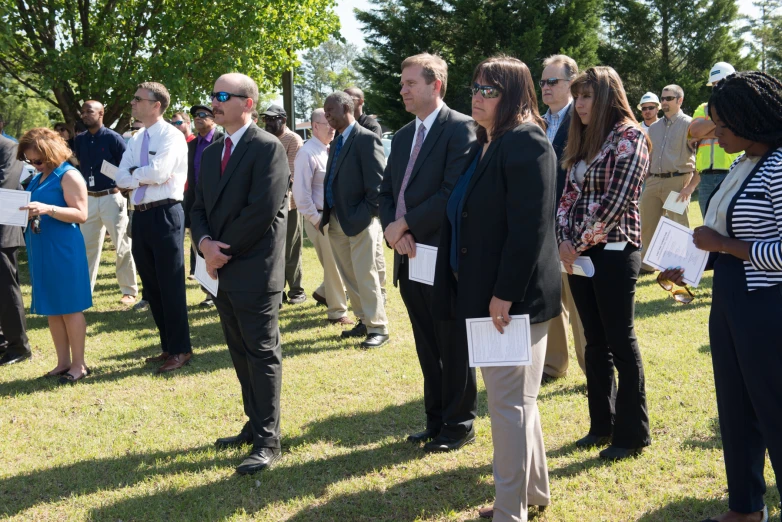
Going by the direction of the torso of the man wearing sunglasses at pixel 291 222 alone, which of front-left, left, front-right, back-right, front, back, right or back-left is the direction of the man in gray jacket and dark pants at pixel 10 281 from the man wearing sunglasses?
front

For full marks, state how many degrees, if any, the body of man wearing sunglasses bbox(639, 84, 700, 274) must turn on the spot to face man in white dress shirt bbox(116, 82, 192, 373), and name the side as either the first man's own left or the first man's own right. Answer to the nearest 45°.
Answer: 0° — they already face them

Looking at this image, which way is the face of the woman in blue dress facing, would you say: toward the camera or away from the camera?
toward the camera

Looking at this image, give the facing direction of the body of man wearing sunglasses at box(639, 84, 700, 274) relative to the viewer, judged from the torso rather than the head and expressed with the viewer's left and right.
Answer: facing the viewer and to the left of the viewer

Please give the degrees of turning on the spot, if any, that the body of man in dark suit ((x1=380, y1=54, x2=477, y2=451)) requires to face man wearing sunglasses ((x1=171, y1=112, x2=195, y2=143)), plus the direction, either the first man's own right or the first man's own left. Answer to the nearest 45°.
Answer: approximately 90° to the first man's own right

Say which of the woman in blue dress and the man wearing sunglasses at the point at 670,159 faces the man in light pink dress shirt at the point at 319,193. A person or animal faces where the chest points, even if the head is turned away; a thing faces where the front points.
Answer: the man wearing sunglasses

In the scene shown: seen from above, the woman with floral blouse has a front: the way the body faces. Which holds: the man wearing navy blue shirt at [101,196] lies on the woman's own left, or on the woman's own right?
on the woman's own right

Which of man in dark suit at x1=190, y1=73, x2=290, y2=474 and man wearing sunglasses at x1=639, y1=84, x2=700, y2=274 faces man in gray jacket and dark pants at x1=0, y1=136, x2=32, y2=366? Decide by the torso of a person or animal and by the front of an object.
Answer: the man wearing sunglasses

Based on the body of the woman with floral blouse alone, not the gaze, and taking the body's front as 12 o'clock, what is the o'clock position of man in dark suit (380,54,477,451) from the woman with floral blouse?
The man in dark suit is roughly at 2 o'clock from the woman with floral blouse.

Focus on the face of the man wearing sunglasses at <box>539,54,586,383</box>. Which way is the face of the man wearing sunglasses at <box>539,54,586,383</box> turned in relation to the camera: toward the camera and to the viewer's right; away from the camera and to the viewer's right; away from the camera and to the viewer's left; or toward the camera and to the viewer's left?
toward the camera and to the viewer's left

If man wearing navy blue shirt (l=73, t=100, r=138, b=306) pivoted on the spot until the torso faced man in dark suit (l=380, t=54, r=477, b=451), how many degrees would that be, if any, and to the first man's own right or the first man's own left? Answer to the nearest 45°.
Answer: approximately 45° to the first man's own left

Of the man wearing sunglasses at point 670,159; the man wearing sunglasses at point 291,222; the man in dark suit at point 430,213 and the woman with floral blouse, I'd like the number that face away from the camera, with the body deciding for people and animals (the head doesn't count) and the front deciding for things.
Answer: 0

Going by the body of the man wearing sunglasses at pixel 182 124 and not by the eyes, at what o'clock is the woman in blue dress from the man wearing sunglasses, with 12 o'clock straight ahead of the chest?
The woman in blue dress is roughly at 11 o'clock from the man wearing sunglasses.

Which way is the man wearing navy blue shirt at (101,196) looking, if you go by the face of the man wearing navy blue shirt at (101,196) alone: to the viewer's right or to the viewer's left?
to the viewer's left

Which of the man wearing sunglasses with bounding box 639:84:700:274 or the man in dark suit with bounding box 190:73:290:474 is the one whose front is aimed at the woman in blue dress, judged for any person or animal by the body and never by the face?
the man wearing sunglasses

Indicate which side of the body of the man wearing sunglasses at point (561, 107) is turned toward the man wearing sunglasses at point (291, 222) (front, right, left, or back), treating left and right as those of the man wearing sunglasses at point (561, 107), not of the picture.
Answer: right
